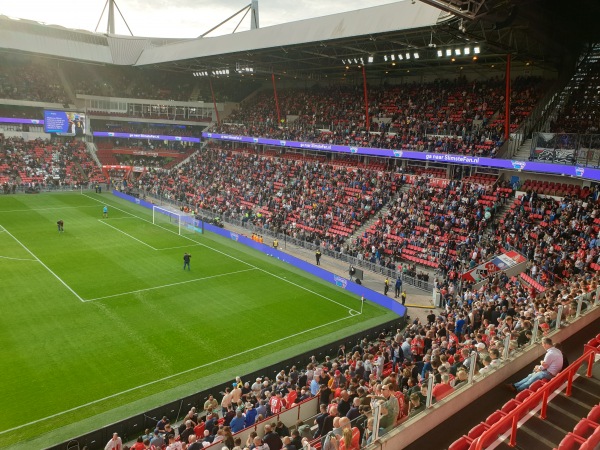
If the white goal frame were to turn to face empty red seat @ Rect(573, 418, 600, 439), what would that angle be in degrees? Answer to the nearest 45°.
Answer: approximately 45° to its left

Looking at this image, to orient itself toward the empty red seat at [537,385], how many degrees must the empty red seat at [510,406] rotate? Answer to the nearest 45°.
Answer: approximately 90° to its right

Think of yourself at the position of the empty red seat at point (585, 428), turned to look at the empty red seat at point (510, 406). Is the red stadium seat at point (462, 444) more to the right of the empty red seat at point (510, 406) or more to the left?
left

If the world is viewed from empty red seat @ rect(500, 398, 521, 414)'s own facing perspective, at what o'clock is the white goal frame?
The white goal frame is roughly at 12 o'clock from the empty red seat.

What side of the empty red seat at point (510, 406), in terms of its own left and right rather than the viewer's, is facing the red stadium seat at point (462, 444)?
left

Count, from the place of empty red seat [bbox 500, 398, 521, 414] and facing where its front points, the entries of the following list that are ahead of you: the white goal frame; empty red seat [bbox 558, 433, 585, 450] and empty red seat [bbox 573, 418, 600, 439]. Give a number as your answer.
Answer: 1

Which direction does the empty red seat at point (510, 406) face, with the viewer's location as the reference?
facing away from the viewer and to the left of the viewer

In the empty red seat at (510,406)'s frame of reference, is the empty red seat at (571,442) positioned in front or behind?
behind
